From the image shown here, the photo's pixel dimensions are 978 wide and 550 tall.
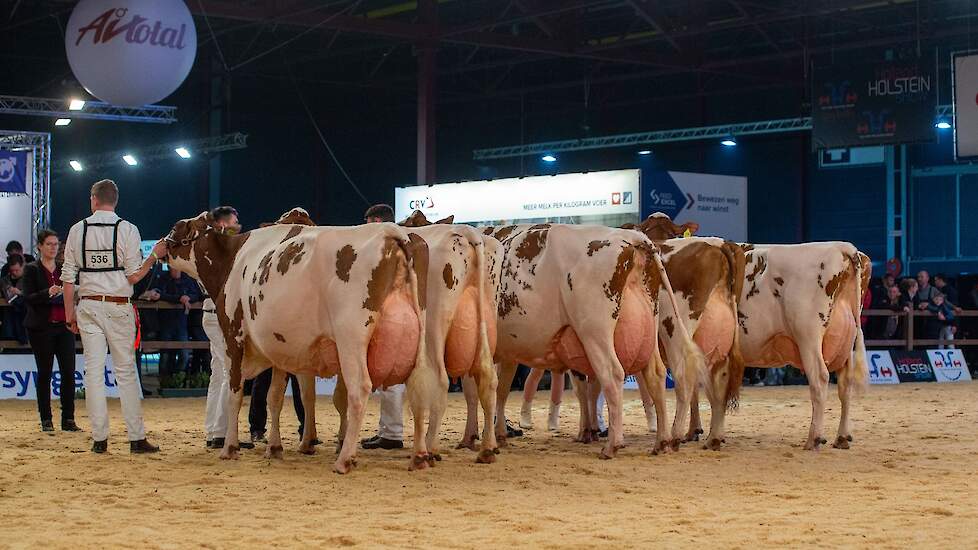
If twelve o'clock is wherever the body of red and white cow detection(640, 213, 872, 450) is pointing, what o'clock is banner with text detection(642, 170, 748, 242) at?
The banner with text is roughly at 1 o'clock from the red and white cow.

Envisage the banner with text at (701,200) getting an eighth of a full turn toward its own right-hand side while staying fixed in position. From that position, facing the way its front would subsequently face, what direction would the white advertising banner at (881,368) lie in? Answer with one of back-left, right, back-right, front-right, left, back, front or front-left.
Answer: front-left

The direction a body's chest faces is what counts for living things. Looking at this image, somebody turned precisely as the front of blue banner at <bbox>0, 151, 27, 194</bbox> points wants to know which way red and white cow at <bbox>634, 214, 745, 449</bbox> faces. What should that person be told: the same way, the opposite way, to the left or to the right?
the opposite way

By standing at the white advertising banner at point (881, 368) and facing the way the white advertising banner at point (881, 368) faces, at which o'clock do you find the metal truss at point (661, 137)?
The metal truss is roughly at 5 o'clock from the white advertising banner.

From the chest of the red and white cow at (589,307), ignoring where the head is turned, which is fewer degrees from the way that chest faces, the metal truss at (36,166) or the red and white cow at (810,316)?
the metal truss

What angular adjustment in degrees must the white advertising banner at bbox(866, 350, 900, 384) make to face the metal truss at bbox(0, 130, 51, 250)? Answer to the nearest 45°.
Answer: approximately 90° to its right

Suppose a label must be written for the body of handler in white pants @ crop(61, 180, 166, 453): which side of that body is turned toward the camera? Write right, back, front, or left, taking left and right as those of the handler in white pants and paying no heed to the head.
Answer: back

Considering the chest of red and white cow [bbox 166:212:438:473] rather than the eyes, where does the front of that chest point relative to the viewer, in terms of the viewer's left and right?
facing away from the viewer and to the left of the viewer

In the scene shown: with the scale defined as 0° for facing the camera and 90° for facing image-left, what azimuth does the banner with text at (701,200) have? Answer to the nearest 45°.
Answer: approximately 0°

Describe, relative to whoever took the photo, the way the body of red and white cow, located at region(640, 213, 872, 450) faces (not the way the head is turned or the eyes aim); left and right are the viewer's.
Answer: facing away from the viewer and to the left of the viewer
